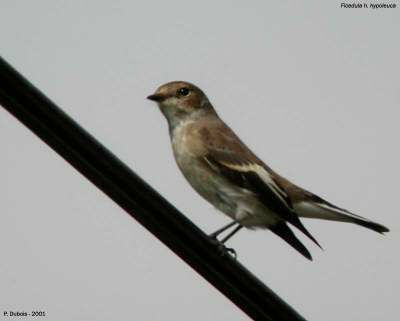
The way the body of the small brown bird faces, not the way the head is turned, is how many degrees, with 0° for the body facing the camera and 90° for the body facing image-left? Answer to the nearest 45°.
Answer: approximately 90°
